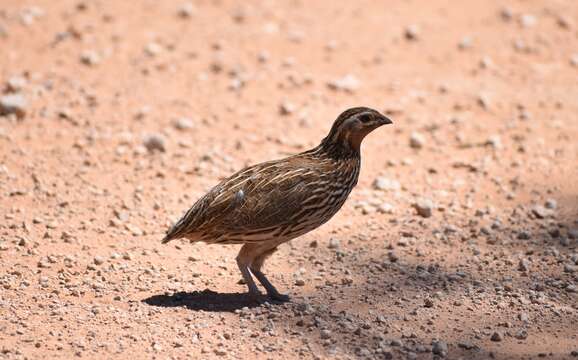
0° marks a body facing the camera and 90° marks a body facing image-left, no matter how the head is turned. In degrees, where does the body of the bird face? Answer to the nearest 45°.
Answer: approximately 270°
